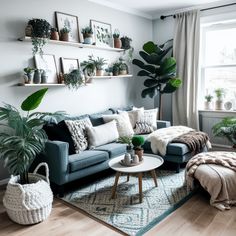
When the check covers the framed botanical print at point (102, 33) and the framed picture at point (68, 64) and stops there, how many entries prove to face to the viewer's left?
0

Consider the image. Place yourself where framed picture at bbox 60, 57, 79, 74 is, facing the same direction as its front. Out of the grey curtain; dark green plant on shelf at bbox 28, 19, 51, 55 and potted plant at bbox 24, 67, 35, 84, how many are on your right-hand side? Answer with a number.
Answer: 2

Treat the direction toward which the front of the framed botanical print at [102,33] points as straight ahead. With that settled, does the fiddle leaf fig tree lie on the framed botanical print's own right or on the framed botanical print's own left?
on the framed botanical print's own left

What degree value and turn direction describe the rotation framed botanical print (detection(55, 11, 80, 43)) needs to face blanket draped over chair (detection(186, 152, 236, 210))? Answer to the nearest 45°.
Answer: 0° — it already faces it

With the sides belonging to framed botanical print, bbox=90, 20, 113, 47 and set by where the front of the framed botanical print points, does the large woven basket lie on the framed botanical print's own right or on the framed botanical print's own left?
on the framed botanical print's own right
